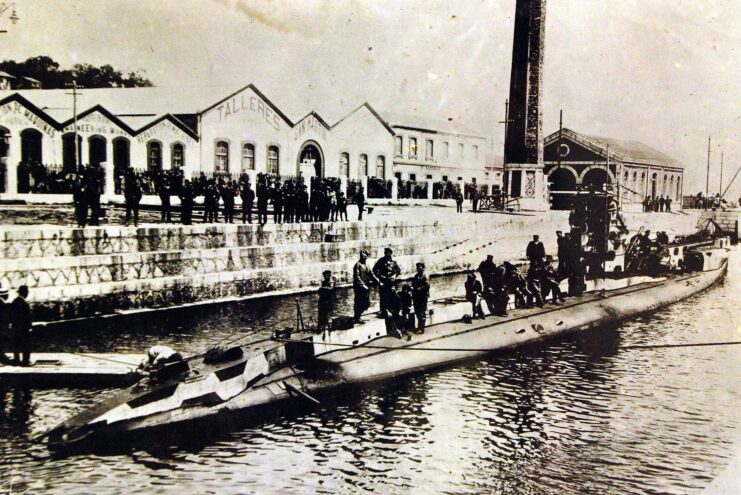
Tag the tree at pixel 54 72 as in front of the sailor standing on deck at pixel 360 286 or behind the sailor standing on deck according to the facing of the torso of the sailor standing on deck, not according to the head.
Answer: behind

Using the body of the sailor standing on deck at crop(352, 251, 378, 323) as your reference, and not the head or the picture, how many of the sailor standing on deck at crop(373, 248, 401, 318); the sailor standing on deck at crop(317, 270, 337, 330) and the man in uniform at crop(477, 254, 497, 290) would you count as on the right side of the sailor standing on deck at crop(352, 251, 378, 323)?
1

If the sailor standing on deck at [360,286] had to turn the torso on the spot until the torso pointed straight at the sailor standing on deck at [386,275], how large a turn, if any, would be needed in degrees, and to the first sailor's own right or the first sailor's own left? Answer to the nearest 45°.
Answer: approximately 45° to the first sailor's own left

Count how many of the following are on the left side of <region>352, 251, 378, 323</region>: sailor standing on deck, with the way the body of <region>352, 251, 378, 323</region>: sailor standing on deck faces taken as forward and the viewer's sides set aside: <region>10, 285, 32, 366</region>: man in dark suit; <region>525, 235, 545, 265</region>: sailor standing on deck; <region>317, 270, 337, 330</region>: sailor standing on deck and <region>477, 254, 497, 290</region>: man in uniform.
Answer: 2

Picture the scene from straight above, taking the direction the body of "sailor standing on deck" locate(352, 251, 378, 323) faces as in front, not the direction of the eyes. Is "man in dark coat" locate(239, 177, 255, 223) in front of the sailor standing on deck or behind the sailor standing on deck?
behind

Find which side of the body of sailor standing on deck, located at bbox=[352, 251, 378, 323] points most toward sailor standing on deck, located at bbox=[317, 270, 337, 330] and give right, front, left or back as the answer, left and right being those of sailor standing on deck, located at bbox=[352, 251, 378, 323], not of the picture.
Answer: right

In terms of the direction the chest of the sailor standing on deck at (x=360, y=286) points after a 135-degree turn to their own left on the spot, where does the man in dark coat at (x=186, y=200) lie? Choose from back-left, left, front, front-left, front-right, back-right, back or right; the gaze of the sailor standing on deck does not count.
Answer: front-left

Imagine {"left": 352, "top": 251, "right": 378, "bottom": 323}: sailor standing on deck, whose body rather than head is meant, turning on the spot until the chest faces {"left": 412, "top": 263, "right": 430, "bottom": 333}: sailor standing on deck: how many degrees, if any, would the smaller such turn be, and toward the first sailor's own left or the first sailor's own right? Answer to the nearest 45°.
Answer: approximately 45° to the first sailor's own left

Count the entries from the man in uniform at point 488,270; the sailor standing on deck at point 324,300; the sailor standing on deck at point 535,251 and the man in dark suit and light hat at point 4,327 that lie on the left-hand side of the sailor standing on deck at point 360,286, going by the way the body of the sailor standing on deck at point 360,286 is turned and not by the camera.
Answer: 2

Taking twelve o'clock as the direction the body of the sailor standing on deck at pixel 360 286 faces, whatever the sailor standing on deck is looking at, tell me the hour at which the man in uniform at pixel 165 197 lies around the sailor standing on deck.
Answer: The man in uniform is roughly at 6 o'clock from the sailor standing on deck.

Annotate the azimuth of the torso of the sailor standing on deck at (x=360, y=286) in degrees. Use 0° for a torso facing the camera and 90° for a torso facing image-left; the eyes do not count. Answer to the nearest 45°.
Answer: approximately 315°

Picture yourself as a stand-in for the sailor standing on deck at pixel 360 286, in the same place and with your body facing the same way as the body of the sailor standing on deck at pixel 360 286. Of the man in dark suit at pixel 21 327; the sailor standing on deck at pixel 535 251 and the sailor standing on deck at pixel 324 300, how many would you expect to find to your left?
1

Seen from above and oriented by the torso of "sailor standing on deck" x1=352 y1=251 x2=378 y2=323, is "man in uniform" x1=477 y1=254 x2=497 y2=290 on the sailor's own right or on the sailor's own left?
on the sailor's own left
